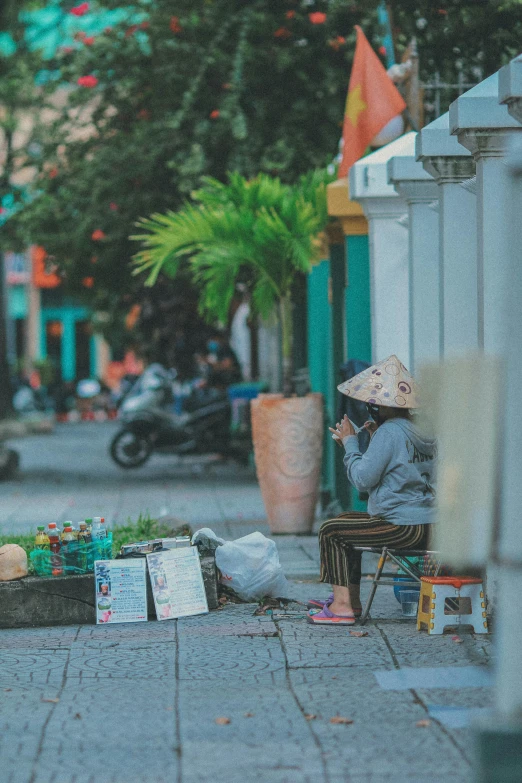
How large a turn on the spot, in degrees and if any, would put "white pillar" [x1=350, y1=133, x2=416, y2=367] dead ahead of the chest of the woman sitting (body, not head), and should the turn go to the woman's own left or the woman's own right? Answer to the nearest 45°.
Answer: approximately 90° to the woman's own right

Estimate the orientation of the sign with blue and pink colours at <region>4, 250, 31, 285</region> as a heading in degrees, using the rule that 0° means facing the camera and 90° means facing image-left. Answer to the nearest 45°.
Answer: approximately 0°

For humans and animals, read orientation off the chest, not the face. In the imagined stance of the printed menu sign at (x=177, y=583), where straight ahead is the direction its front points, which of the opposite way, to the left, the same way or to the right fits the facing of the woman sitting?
to the right

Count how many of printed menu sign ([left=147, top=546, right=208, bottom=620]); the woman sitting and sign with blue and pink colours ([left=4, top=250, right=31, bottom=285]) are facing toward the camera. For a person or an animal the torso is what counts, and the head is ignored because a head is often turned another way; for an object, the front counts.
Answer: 2

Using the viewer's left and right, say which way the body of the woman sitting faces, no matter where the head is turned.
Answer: facing to the left of the viewer

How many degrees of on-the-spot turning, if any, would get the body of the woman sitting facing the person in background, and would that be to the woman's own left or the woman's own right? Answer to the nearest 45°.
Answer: approximately 90° to the woman's own right
